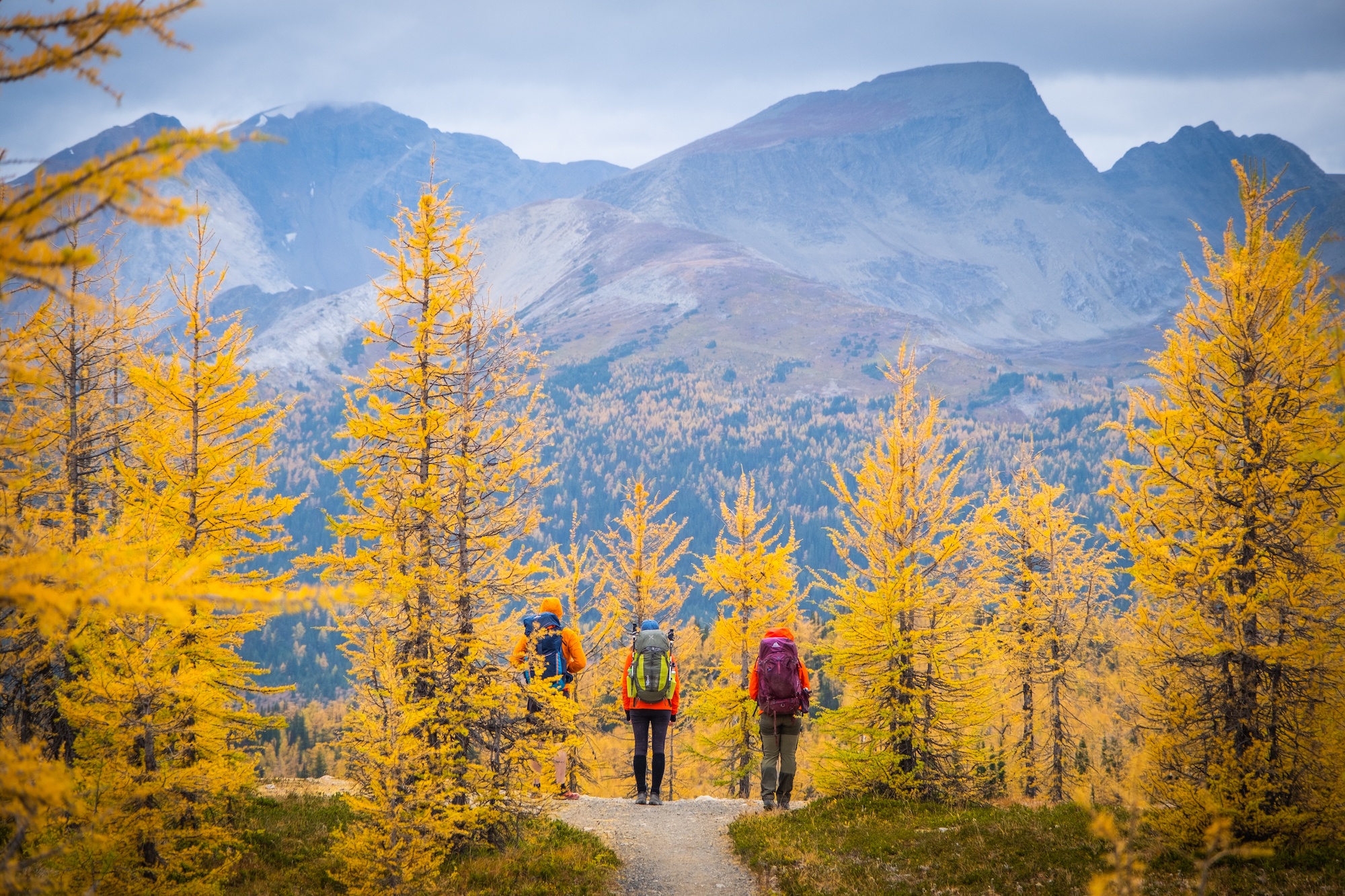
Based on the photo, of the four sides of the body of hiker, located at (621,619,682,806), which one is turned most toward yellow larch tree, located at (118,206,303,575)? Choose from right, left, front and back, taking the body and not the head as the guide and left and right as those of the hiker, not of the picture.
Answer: left

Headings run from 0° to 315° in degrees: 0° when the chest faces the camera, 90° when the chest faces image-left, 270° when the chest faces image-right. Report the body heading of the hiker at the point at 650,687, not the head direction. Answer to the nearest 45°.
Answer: approximately 180°

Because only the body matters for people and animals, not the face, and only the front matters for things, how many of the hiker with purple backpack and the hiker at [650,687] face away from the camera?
2

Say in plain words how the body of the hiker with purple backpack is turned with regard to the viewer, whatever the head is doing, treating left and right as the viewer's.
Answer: facing away from the viewer

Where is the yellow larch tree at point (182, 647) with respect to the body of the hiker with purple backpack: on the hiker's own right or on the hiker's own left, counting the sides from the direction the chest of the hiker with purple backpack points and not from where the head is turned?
on the hiker's own left

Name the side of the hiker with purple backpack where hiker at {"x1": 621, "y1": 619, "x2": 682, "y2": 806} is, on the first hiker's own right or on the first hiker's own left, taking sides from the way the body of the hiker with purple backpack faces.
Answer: on the first hiker's own left

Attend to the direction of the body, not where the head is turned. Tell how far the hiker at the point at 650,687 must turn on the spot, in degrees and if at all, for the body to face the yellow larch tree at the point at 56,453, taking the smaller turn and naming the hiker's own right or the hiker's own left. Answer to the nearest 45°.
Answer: approximately 90° to the hiker's own left

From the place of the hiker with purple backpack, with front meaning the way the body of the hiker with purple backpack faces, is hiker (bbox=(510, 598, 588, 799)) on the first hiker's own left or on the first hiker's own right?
on the first hiker's own left
